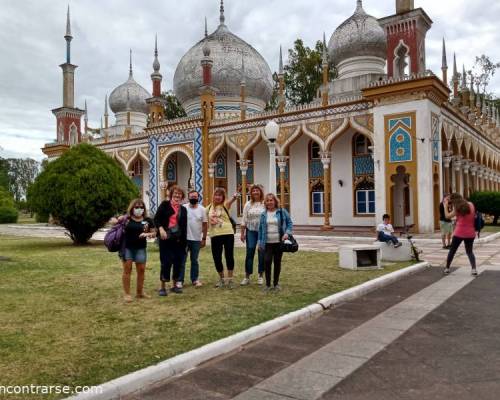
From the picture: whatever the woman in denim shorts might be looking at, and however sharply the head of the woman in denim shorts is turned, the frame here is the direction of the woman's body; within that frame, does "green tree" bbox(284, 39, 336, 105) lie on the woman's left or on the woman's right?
on the woman's left

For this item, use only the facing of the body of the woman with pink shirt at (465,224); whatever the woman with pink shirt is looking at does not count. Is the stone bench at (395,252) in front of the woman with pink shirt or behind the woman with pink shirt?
in front

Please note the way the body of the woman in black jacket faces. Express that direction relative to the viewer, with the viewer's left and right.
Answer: facing the viewer

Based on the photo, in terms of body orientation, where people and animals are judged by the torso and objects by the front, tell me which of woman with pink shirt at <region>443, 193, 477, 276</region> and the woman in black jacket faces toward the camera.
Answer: the woman in black jacket

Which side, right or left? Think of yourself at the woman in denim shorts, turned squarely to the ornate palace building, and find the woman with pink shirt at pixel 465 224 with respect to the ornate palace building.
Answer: right

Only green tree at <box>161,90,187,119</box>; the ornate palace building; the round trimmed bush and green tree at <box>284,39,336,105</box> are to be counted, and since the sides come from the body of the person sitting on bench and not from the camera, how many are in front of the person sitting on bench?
0

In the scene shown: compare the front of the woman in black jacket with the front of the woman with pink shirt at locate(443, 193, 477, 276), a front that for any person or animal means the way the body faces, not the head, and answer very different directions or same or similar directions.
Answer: very different directions

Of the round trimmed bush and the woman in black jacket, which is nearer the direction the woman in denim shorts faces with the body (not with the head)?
the woman in black jacket

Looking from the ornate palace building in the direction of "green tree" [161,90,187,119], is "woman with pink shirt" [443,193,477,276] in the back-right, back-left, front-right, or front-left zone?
back-left

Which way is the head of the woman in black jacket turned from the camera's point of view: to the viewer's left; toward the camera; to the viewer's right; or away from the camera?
toward the camera

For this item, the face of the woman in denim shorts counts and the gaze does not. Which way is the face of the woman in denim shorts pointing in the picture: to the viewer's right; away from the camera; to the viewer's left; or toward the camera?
toward the camera

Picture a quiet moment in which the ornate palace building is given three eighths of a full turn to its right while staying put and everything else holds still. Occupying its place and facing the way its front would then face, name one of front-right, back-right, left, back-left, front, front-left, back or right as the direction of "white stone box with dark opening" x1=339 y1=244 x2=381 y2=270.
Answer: back

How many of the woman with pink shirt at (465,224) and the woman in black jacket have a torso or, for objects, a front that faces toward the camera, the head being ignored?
1

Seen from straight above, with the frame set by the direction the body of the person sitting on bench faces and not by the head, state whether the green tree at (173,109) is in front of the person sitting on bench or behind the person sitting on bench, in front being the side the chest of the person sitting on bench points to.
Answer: behind

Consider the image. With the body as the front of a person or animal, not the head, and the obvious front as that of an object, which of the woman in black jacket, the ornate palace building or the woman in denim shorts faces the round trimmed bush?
the ornate palace building

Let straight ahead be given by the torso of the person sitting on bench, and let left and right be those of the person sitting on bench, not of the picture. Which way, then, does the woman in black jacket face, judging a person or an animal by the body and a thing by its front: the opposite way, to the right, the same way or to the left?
the same way
